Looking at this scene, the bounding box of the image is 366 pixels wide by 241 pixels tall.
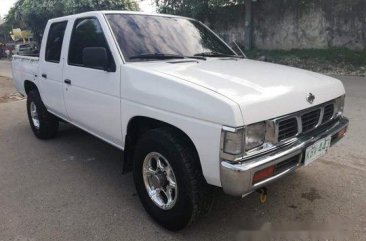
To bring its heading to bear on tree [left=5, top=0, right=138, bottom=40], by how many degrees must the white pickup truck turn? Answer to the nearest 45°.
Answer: approximately 135° to its left

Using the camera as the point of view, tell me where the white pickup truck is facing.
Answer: facing the viewer and to the right of the viewer
